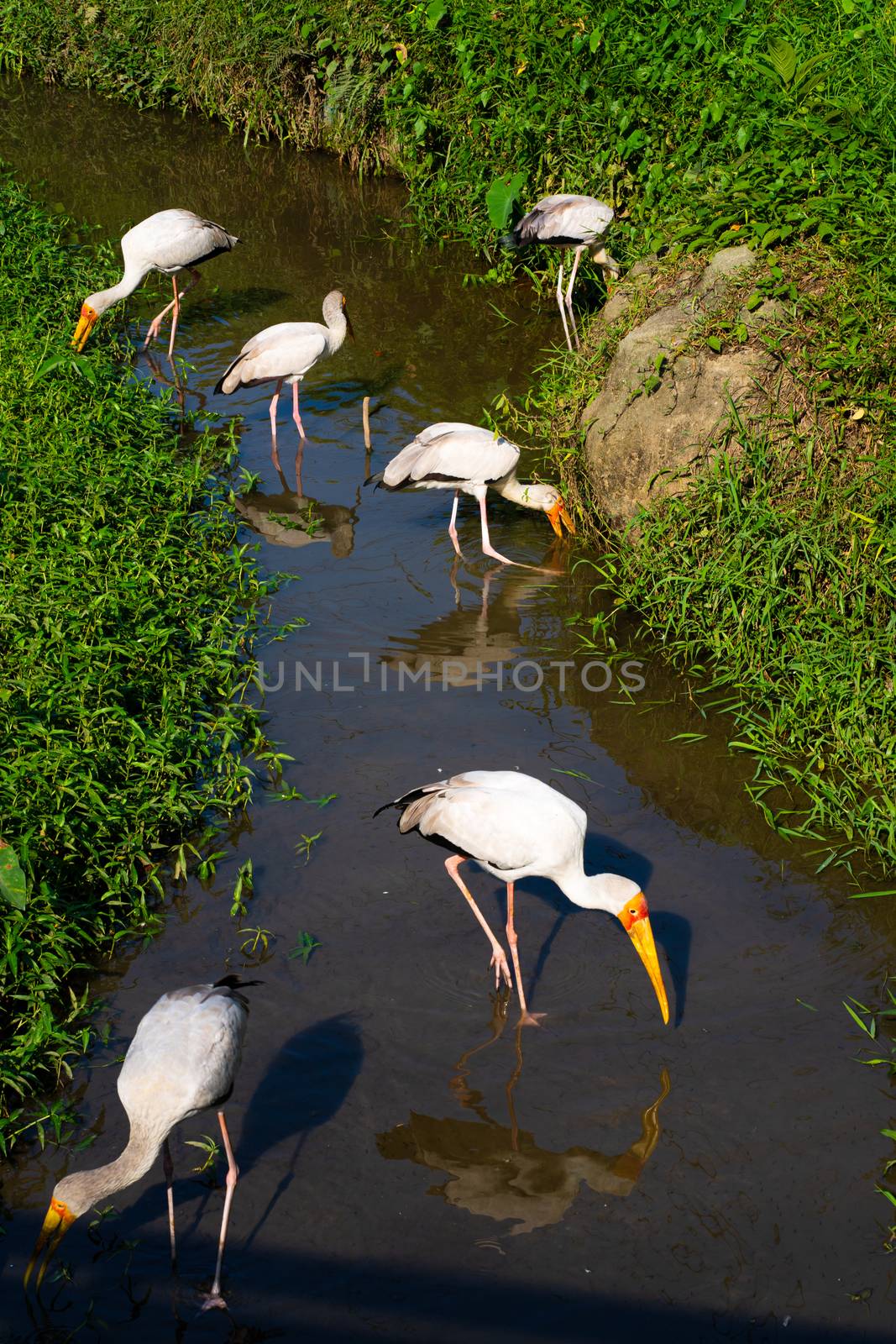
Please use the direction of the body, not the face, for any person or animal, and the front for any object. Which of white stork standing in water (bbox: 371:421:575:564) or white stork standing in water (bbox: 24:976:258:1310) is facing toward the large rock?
white stork standing in water (bbox: 371:421:575:564)

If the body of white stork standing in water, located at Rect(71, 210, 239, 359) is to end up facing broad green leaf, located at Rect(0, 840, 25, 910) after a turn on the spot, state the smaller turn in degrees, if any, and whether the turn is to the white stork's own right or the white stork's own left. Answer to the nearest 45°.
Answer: approximately 90° to the white stork's own left

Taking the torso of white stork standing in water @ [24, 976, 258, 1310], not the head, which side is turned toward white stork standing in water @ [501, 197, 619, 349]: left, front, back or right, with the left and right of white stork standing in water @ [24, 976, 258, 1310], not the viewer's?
back

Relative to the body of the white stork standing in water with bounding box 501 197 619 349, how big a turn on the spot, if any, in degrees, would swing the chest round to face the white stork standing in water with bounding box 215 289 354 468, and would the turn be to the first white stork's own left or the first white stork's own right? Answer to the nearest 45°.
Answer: approximately 135° to the first white stork's own right

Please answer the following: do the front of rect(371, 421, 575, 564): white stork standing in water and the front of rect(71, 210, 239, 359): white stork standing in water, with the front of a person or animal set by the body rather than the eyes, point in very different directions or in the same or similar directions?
very different directions

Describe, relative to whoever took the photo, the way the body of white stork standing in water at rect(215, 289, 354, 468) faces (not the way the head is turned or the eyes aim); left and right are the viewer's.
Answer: facing to the right of the viewer

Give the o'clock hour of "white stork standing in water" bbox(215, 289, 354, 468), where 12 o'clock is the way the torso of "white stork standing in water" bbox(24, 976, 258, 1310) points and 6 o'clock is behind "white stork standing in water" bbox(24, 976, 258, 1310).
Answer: "white stork standing in water" bbox(215, 289, 354, 468) is roughly at 5 o'clock from "white stork standing in water" bbox(24, 976, 258, 1310).

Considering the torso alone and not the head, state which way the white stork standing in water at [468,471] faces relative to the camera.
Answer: to the viewer's right

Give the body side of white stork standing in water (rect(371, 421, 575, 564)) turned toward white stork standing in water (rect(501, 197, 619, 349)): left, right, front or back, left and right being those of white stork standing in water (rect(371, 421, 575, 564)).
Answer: left

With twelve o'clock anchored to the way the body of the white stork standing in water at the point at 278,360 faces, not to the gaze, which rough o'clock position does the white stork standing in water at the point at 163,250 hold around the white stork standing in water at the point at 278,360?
the white stork standing in water at the point at 163,250 is roughly at 8 o'clock from the white stork standing in water at the point at 278,360.

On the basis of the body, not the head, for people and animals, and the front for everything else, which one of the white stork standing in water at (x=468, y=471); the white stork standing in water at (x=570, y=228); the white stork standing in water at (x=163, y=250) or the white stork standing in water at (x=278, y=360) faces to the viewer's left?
the white stork standing in water at (x=163, y=250)

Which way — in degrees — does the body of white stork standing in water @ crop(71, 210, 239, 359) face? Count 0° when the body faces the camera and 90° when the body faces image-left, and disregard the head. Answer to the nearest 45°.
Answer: approximately 90°

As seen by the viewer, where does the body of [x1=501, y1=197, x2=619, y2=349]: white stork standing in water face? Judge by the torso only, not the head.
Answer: to the viewer's right

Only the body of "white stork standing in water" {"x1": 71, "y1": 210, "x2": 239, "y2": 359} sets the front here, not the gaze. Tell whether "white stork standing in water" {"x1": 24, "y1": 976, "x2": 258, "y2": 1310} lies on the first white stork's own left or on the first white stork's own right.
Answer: on the first white stork's own left
